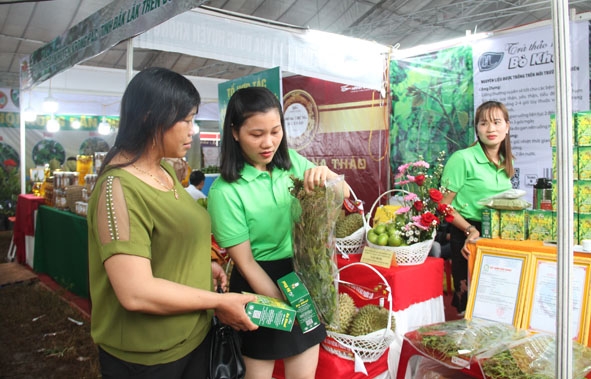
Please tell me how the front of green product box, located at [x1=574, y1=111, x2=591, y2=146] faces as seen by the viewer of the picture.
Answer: facing the viewer

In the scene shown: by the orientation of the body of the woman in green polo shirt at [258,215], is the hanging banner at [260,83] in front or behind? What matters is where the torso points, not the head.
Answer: behind

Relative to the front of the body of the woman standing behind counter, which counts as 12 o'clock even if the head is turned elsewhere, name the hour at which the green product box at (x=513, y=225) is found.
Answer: The green product box is roughly at 1 o'clock from the woman standing behind counter.

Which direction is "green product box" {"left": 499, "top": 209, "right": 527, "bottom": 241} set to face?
toward the camera

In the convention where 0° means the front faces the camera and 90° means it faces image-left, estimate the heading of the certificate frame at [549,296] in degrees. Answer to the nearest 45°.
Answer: approximately 45°

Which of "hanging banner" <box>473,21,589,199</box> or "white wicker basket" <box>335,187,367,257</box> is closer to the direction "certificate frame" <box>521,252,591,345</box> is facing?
the white wicker basket

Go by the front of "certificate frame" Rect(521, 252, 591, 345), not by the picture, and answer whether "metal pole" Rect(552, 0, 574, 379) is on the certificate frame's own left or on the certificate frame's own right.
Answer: on the certificate frame's own left

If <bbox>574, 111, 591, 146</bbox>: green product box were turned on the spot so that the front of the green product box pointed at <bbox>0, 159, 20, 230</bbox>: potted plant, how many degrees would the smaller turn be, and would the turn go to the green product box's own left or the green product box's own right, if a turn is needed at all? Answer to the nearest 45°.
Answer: approximately 90° to the green product box's own right

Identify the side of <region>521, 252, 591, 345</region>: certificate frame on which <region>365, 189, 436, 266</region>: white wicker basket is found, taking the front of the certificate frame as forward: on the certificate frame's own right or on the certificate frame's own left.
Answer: on the certificate frame's own right

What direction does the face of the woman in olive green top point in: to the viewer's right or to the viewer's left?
to the viewer's right

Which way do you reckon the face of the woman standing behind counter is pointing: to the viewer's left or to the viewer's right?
to the viewer's left
